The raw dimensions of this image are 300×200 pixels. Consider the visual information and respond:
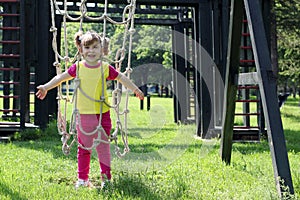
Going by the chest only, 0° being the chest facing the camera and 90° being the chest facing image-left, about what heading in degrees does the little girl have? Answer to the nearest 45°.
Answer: approximately 0°
